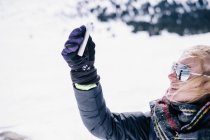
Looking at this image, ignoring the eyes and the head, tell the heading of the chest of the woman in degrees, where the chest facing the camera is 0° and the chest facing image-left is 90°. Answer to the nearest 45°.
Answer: approximately 45°
